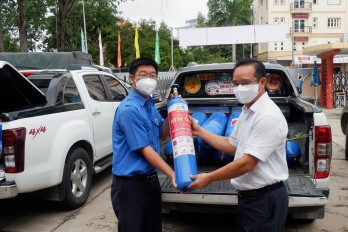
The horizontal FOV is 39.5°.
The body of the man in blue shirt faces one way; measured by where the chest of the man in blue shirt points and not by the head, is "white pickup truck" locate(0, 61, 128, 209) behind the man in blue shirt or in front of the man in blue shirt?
behind

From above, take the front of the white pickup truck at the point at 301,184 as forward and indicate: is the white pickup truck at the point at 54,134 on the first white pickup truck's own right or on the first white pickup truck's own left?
on the first white pickup truck's own left

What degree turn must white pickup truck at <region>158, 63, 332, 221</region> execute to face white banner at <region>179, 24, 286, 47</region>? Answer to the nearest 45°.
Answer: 0° — it already faces it

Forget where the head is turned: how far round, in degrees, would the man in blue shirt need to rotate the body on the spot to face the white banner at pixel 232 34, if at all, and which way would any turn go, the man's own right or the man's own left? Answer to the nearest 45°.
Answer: approximately 135° to the man's own left

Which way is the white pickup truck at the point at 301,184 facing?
away from the camera

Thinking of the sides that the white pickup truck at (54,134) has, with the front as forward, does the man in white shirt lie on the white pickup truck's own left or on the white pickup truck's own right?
on the white pickup truck's own right

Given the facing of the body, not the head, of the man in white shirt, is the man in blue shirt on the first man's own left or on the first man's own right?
on the first man's own right

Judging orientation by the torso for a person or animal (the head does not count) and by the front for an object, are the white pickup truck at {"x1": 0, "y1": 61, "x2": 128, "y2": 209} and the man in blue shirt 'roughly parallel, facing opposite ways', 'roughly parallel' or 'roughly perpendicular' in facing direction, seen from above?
roughly perpendicular

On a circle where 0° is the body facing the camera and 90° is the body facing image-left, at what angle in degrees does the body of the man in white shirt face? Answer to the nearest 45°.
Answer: approximately 45°

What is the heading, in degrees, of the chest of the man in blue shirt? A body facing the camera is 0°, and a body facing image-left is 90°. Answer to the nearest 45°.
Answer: approximately 315°

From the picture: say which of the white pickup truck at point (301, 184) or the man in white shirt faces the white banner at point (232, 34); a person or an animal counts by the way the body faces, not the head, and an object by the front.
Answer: the white pickup truck

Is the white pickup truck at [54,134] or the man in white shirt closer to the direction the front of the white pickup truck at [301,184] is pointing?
the white pickup truck

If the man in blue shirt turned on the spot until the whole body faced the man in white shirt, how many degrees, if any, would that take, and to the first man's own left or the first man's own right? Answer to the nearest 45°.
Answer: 0° — they already face them
